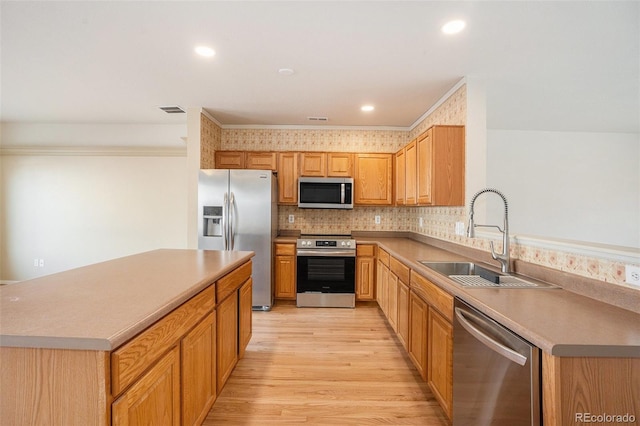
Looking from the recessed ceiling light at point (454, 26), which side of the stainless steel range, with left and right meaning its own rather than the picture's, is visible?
front

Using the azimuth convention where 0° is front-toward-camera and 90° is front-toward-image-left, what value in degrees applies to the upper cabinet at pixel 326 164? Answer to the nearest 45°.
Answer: approximately 0°

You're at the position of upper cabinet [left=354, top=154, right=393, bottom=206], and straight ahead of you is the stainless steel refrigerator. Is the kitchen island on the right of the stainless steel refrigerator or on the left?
left

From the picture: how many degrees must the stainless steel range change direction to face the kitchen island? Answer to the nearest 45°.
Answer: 0° — it already faces it

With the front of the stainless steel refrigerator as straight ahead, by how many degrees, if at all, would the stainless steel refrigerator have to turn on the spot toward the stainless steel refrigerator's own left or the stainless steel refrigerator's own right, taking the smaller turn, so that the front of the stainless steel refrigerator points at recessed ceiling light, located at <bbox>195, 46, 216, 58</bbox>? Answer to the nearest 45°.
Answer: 0° — it already faces it

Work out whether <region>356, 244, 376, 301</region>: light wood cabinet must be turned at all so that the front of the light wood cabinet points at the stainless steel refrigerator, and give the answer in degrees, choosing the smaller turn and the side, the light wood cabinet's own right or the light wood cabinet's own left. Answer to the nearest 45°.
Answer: approximately 90° to the light wood cabinet's own right

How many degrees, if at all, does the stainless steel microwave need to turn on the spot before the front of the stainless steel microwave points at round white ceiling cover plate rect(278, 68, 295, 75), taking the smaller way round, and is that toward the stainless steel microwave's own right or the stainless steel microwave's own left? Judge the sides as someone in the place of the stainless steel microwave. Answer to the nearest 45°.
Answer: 0° — it already faces it

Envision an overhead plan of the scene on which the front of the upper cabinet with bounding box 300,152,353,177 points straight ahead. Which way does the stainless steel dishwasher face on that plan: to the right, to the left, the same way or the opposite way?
to the right

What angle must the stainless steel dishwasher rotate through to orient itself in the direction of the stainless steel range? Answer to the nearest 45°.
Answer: approximately 90° to its right
